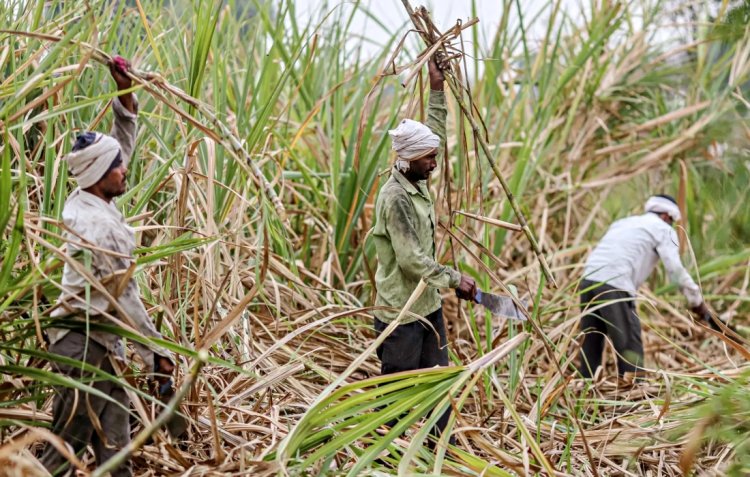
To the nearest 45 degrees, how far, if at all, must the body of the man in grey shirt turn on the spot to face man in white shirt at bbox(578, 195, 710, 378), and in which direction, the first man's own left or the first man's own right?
approximately 45° to the first man's own left

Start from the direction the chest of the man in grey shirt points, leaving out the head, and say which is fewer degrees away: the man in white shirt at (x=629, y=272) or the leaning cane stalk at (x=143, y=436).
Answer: the man in white shirt

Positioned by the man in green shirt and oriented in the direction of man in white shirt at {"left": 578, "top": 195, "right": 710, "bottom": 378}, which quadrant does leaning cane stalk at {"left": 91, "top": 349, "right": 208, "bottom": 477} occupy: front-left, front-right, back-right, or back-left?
back-right

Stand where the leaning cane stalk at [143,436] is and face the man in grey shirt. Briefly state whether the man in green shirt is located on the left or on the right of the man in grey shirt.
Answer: right

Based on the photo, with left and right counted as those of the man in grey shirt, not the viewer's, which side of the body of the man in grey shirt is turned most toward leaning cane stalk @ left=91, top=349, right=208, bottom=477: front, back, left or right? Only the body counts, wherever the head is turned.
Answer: right

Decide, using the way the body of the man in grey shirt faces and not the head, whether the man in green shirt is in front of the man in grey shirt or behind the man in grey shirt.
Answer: in front

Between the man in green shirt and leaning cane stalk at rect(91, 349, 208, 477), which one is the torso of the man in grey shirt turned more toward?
the man in green shirt

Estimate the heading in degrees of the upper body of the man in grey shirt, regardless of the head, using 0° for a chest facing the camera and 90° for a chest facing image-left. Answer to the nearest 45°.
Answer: approximately 270°

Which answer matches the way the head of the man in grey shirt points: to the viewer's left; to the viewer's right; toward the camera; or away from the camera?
to the viewer's right
